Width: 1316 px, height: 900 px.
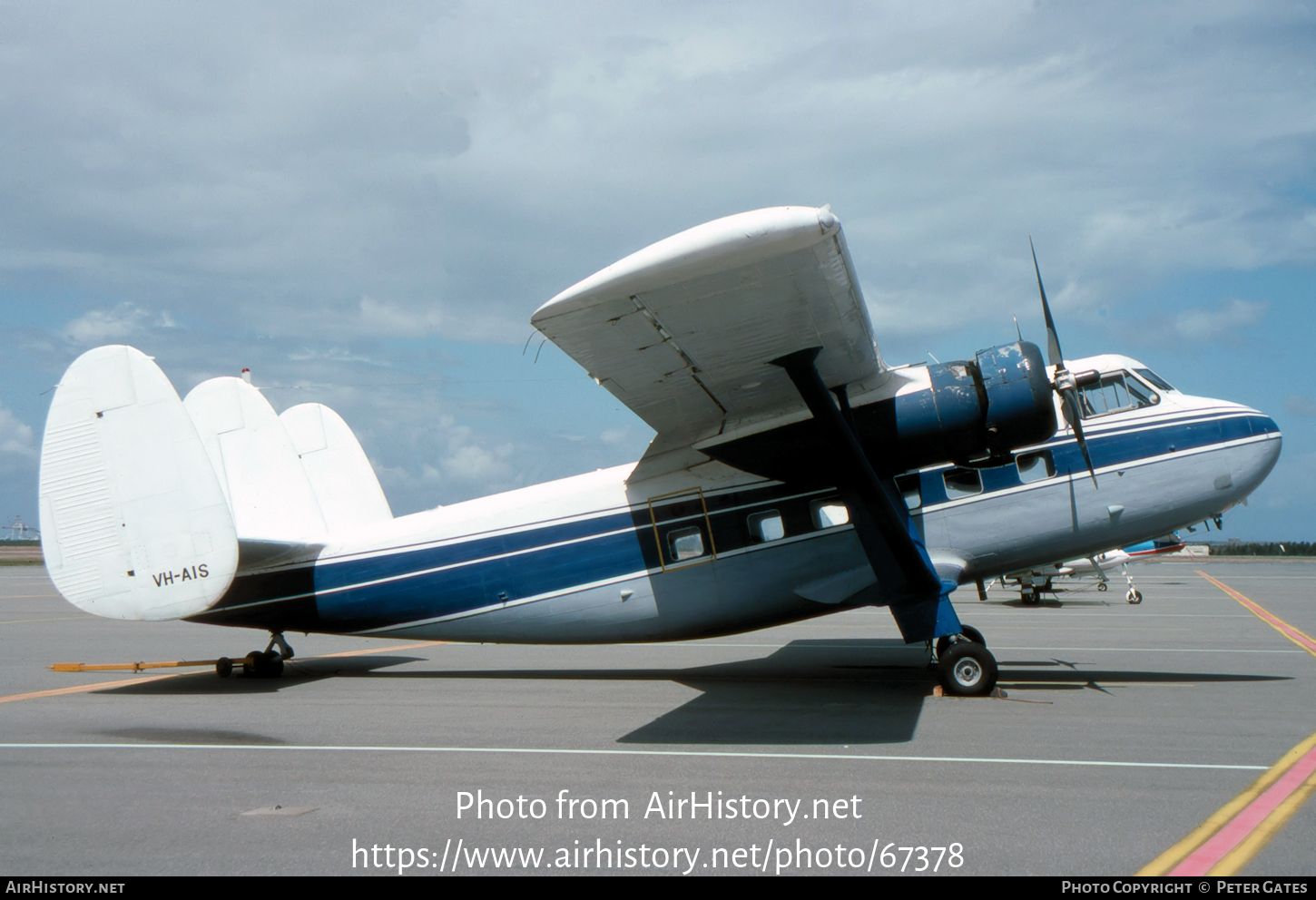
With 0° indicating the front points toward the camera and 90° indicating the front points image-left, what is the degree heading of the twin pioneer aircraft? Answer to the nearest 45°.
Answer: approximately 270°
